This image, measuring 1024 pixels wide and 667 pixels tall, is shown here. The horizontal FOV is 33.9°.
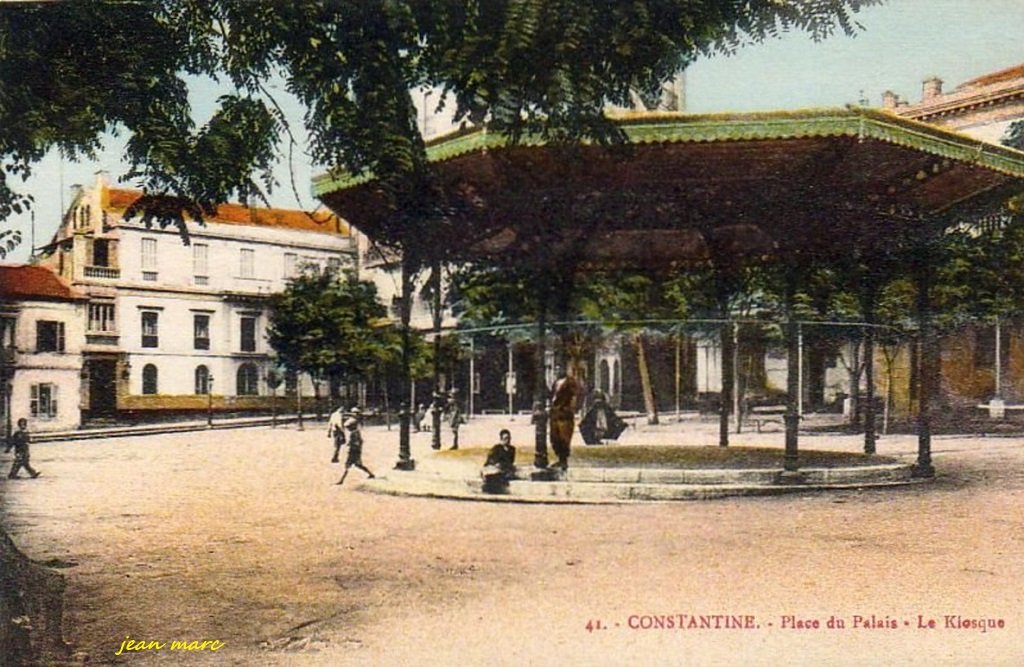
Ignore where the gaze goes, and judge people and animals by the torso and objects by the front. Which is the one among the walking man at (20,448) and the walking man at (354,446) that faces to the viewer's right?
the walking man at (20,448)

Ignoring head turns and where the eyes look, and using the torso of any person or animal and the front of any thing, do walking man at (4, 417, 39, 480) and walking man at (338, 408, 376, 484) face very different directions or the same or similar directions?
very different directions

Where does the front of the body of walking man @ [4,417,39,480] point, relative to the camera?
to the viewer's right

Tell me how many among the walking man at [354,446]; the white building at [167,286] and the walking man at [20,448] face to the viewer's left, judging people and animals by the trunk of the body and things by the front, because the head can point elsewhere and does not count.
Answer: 1

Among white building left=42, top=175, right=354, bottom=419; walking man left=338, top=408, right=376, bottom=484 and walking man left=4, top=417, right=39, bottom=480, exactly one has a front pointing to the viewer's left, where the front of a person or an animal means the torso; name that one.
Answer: walking man left=338, top=408, right=376, bottom=484

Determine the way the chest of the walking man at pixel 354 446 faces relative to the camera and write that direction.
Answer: to the viewer's left

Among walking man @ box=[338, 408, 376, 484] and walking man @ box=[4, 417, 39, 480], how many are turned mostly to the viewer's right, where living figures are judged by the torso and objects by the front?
1
